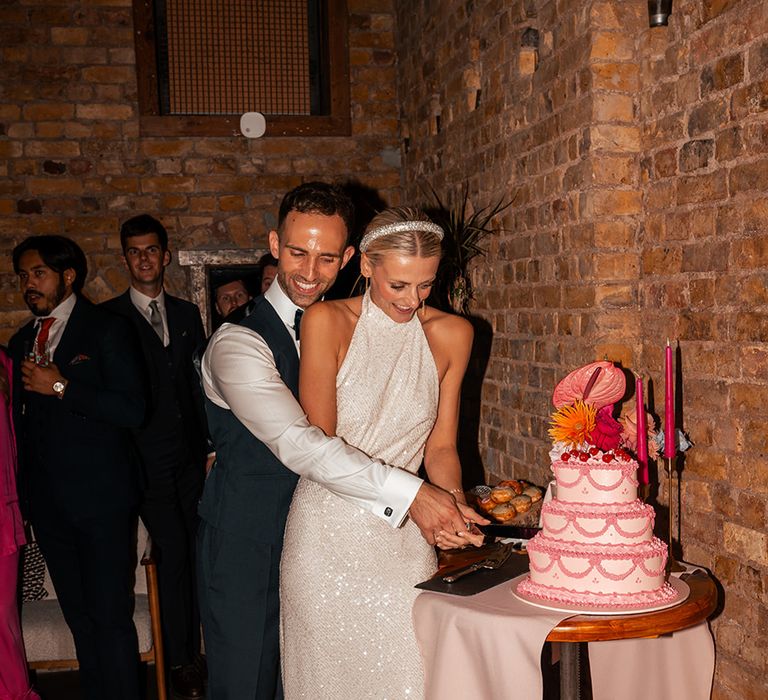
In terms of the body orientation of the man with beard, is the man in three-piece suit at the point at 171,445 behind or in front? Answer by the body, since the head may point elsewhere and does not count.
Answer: behind

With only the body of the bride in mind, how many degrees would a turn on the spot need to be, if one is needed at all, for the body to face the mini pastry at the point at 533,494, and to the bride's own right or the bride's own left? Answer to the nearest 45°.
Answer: approximately 90° to the bride's own left

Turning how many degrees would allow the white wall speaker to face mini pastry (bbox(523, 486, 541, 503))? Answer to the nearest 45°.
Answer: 0° — it already faces it

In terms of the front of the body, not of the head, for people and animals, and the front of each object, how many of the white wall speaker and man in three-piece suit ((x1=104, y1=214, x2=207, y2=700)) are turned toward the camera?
2

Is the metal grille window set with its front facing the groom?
yes

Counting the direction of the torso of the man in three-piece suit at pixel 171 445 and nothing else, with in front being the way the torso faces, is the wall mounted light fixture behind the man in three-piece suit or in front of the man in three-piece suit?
in front

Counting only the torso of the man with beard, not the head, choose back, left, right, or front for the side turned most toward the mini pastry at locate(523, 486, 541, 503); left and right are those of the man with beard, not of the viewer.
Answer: left

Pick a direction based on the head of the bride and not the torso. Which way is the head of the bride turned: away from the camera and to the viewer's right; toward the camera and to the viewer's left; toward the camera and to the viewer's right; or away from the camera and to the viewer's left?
toward the camera and to the viewer's right

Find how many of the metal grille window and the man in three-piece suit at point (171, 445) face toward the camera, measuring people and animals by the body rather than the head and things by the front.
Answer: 2

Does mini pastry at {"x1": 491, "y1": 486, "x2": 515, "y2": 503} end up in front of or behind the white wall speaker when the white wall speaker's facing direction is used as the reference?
in front

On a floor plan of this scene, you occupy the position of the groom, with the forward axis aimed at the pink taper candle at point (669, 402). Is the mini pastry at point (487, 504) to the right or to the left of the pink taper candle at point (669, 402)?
left

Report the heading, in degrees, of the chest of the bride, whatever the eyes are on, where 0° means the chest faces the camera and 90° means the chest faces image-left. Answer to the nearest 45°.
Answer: approximately 315°

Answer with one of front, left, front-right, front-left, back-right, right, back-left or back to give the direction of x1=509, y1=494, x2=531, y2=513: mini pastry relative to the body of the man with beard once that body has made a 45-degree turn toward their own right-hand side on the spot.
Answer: back-left
